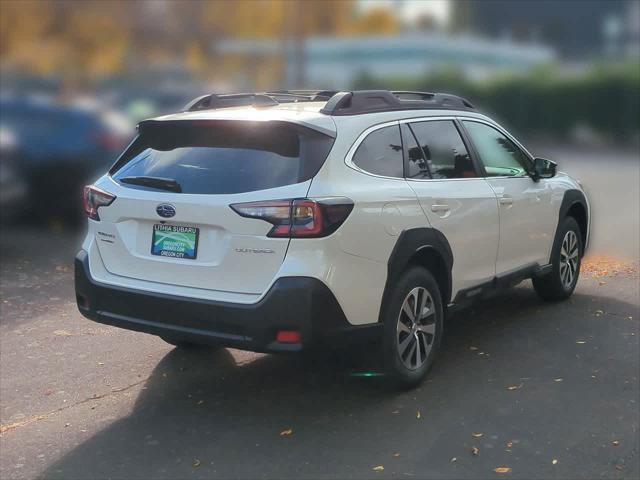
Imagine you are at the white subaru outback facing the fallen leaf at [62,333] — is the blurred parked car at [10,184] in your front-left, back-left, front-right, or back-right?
front-right

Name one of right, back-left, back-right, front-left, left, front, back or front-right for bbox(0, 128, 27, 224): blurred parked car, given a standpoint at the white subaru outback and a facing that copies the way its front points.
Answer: left

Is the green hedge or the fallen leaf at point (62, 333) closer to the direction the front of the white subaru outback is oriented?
the green hedge

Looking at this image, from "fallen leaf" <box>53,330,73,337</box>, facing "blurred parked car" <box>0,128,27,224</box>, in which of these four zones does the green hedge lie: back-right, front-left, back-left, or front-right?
front-right

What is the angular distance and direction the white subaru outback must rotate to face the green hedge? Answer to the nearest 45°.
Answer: approximately 45° to its left

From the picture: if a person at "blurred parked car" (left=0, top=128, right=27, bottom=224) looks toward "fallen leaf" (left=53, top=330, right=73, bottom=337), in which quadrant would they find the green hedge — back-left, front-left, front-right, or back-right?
back-left

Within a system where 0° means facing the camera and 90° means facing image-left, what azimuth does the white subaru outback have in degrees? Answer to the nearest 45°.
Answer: approximately 225°

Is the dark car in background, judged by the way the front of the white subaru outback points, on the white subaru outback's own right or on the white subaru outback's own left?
on the white subaru outback's own left

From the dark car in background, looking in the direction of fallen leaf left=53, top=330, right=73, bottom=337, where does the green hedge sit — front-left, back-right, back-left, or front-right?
back-left

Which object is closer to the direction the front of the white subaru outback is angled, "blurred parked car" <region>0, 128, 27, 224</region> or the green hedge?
the green hedge
